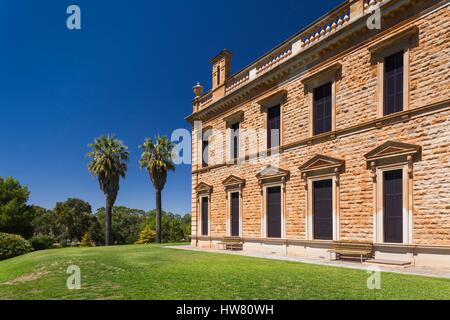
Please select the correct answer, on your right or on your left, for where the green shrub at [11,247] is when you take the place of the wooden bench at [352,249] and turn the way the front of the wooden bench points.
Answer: on your right

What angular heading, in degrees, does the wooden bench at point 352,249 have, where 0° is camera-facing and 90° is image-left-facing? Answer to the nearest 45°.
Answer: approximately 45°

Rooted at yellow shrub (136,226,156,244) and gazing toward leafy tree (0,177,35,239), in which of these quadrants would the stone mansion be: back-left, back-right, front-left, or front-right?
back-left

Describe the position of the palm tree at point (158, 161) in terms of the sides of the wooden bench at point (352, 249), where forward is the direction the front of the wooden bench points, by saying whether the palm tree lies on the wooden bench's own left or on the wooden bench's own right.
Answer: on the wooden bench's own right

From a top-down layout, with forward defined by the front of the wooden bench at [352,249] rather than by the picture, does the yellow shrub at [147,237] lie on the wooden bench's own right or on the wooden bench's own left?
on the wooden bench's own right
